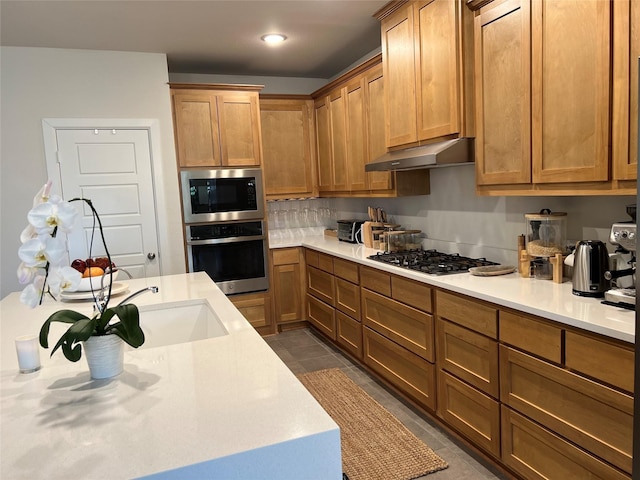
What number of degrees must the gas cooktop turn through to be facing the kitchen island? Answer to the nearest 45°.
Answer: approximately 45° to its left

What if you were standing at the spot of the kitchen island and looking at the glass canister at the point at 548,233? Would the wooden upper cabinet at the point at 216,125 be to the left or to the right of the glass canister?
left

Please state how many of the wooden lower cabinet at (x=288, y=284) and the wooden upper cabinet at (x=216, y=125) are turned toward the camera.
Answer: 2

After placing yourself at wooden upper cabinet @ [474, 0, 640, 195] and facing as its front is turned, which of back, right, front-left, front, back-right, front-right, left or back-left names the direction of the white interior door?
front-right

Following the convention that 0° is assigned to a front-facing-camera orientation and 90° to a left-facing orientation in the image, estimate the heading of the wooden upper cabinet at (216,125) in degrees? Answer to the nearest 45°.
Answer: approximately 0°

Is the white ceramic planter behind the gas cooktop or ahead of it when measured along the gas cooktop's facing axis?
ahead

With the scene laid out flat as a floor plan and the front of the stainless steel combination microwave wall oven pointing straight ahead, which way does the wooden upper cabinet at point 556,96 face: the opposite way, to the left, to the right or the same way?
to the right

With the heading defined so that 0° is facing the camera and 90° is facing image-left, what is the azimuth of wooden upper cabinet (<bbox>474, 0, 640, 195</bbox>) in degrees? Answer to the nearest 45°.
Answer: approximately 45°

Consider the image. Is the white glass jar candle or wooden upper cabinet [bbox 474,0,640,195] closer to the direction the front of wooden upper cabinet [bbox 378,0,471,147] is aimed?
the white glass jar candle

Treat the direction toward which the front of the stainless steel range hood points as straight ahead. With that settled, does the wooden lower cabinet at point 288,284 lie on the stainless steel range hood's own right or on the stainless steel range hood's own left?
on the stainless steel range hood's own right

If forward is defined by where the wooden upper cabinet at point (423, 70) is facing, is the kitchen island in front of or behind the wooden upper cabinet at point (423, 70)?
in front
